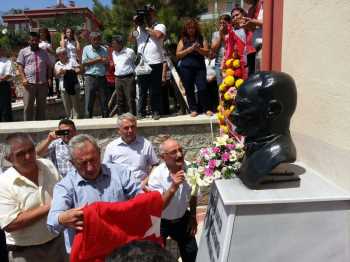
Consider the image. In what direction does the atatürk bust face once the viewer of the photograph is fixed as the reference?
facing to the left of the viewer

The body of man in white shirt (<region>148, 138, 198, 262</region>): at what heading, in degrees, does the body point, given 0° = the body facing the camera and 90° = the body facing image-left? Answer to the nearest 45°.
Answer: approximately 315°

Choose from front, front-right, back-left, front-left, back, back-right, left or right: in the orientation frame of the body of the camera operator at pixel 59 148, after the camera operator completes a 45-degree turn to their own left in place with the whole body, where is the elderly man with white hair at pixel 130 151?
front-left

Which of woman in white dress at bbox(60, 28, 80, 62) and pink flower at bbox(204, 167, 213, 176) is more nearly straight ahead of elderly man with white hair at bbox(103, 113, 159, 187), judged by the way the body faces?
the pink flower

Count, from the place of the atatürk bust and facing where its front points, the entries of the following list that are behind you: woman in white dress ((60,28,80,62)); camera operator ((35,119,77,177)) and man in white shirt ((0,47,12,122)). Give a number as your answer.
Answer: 0

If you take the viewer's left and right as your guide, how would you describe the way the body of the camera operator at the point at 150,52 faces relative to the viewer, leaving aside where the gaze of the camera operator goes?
facing the viewer and to the left of the viewer

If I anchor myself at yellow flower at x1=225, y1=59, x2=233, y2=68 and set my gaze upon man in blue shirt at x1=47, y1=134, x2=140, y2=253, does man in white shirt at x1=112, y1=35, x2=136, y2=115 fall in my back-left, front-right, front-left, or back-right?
back-right

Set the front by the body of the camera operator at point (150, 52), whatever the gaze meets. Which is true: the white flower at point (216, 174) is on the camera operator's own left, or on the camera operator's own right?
on the camera operator's own left

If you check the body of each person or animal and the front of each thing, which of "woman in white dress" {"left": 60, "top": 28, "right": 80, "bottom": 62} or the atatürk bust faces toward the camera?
the woman in white dress

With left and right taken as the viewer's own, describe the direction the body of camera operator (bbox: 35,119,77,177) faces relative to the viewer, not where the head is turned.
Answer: facing the viewer

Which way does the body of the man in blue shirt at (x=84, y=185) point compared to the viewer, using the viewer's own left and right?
facing the viewer and to the right of the viewer

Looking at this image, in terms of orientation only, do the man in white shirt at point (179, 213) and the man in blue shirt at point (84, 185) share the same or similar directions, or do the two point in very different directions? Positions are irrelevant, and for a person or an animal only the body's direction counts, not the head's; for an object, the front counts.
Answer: same or similar directions

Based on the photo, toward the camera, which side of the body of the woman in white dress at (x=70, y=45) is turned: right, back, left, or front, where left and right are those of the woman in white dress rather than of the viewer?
front
